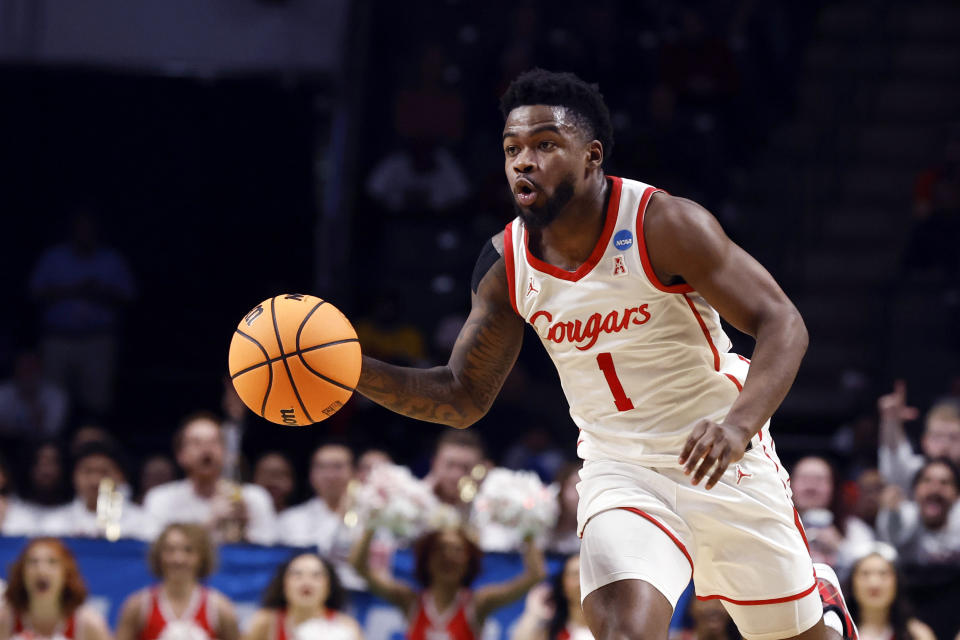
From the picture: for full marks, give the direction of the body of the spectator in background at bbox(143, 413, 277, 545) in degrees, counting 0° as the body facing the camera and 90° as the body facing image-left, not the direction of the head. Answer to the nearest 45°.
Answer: approximately 0°

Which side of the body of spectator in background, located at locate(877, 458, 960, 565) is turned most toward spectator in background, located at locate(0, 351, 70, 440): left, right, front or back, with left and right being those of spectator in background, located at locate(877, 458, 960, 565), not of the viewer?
right

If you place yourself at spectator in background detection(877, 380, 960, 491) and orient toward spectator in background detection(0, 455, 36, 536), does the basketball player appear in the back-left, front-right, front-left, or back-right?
front-left

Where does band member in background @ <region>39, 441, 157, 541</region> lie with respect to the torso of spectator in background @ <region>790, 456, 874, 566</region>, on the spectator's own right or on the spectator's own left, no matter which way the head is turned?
on the spectator's own right

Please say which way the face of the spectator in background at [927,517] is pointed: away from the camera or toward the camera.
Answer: toward the camera

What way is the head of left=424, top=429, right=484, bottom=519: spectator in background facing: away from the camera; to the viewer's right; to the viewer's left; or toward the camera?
toward the camera

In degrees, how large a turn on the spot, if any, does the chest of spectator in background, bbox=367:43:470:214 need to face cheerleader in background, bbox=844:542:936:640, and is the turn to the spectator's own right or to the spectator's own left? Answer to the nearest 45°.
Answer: approximately 45° to the spectator's own left

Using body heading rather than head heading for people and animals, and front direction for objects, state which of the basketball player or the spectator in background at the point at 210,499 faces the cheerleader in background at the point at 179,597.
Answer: the spectator in background at the point at 210,499

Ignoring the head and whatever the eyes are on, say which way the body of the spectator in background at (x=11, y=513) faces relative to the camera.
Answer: toward the camera

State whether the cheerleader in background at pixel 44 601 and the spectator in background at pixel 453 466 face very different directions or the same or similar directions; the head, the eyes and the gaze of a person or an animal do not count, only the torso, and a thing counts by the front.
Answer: same or similar directions

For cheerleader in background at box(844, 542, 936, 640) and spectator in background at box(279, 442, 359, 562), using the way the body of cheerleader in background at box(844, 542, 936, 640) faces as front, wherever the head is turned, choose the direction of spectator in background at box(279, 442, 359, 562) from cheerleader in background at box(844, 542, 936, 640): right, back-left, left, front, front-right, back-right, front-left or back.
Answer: right

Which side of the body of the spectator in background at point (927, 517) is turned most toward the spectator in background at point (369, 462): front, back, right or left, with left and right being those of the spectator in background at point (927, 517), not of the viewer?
right

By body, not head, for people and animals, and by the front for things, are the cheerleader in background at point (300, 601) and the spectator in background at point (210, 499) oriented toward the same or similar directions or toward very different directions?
same or similar directions

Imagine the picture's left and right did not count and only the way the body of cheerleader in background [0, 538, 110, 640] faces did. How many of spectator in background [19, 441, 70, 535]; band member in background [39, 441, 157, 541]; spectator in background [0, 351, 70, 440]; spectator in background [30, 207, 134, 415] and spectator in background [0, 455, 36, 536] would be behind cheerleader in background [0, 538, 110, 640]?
5

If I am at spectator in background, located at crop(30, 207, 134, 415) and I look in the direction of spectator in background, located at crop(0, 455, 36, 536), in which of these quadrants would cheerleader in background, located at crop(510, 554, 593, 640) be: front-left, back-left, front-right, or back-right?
front-left

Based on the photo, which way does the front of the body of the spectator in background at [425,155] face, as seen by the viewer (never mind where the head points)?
toward the camera

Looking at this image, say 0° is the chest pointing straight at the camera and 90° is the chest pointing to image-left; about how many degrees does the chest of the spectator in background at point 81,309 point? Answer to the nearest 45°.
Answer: approximately 0°

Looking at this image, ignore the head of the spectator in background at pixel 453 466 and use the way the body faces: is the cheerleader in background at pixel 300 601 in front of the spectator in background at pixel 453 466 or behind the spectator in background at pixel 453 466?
in front

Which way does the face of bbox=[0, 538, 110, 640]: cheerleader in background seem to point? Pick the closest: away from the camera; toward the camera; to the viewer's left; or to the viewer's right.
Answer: toward the camera

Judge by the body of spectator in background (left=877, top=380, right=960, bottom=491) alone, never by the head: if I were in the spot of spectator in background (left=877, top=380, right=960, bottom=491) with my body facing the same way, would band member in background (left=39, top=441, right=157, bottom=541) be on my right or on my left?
on my right
